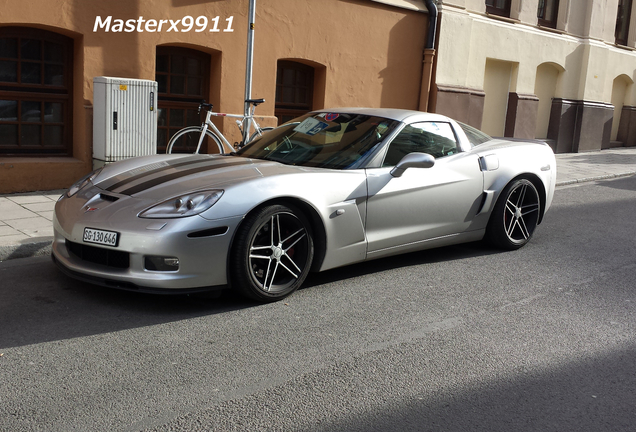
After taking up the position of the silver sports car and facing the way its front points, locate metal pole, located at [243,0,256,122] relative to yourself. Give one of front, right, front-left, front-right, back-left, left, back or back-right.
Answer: back-right

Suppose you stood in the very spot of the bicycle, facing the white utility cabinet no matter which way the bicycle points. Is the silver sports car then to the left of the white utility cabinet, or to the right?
left

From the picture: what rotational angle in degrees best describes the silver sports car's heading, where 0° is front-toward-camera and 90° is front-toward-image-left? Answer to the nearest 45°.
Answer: approximately 45°
